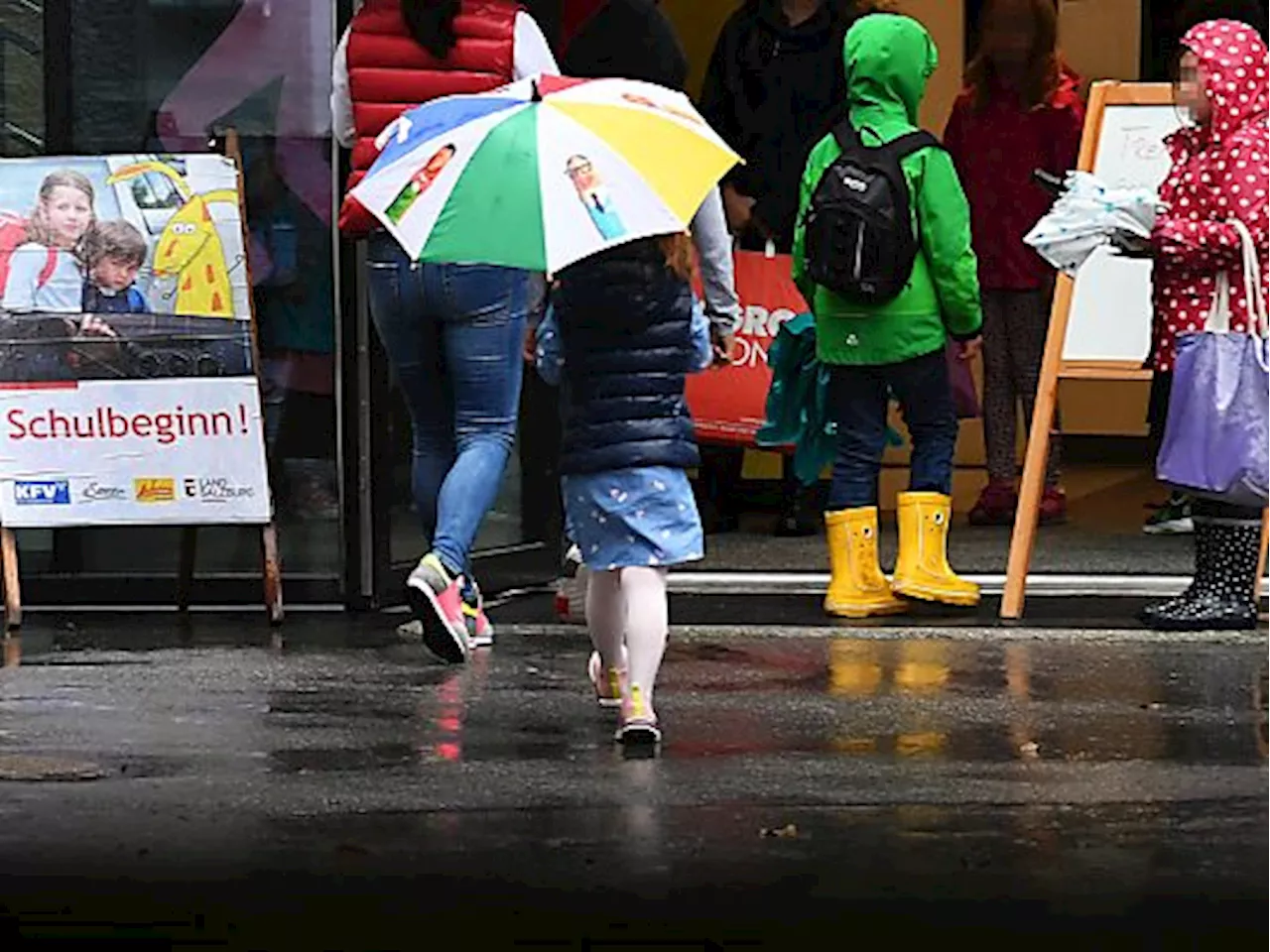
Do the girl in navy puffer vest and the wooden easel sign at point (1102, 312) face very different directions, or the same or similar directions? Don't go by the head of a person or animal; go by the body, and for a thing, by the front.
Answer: very different directions

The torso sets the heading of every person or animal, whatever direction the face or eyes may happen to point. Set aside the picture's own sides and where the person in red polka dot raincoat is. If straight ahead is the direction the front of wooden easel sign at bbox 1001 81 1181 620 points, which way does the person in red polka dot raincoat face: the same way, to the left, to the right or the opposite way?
to the right

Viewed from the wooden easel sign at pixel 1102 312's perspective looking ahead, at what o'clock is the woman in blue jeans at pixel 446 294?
The woman in blue jeans is roughly at 2 o'clock from the wooden easel sign.

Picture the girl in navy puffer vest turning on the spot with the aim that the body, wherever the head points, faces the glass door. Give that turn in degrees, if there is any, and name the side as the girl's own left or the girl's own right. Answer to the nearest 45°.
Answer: approximately 45° to the girl's own left

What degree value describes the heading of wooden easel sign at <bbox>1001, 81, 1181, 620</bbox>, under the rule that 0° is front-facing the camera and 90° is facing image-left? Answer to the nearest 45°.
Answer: approximately 0°

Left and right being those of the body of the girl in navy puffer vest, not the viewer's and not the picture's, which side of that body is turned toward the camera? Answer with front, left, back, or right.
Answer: back

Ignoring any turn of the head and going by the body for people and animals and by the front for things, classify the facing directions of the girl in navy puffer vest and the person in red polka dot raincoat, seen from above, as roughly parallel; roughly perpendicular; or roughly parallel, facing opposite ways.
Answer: roughly perpendicular

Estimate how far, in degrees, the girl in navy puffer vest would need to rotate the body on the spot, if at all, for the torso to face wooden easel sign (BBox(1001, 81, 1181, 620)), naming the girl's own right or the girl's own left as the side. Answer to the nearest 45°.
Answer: approximately 45° to the girl's own right

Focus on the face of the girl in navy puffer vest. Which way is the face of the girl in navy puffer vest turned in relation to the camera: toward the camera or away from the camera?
away from the camera

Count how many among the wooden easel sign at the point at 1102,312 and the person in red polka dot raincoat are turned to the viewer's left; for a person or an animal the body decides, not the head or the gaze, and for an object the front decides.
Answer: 1

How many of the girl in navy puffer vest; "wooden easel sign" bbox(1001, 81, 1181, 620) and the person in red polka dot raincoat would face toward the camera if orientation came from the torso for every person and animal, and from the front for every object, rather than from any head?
1

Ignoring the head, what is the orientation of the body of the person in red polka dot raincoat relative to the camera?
to the viewer's left

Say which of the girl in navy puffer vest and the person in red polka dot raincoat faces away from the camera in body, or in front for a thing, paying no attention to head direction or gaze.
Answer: the girl in navy puffer vest

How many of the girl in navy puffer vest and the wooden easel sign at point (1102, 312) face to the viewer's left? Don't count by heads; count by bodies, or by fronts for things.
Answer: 0
